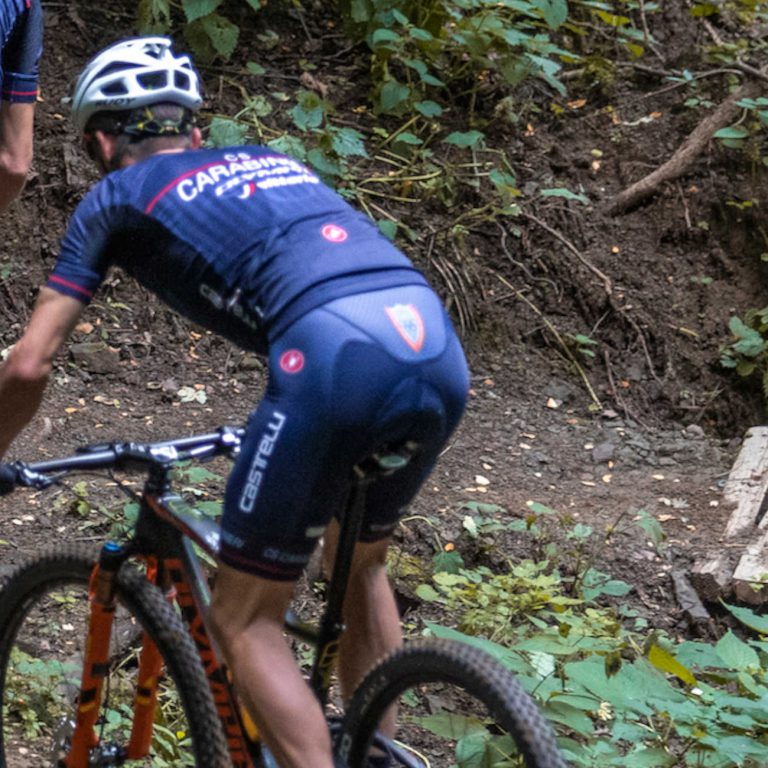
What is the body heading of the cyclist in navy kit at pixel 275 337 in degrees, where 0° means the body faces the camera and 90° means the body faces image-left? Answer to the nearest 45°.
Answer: approximately 135°

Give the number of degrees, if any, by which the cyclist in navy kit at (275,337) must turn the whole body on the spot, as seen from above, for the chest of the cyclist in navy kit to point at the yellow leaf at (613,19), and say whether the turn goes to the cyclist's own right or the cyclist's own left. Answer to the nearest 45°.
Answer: approximately 45° to the cyclist's own right

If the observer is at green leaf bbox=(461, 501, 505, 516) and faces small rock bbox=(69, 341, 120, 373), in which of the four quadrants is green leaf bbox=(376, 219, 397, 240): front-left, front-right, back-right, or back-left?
front-right

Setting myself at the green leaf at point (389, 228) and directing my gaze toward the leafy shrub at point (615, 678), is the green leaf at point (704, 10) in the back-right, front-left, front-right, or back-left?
back-left

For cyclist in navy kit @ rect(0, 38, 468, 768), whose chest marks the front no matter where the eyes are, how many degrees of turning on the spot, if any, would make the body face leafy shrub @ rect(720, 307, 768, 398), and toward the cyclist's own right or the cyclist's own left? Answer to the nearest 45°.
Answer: approximately 90° to the cyclist's own right

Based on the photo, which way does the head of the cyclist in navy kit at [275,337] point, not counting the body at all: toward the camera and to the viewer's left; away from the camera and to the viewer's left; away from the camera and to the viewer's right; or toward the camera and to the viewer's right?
away from the camera and to the viewer's left

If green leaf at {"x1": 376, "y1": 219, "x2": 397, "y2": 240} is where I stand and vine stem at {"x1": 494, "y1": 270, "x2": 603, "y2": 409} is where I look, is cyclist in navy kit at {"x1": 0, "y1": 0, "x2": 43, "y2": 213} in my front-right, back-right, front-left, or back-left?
back-right

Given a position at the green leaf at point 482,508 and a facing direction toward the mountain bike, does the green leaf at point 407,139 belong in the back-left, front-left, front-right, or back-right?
back-right

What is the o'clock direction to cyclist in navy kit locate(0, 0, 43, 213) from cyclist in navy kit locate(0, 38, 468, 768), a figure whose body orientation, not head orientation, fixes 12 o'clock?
cyclist in navy kit locate(0, 0, 43, 213) is roughly at 1 o'clock from cyclist in navy kit locate(0, 38, 468, 768).

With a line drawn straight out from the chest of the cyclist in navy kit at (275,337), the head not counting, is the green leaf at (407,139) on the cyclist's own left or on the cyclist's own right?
on the cyclist's own right

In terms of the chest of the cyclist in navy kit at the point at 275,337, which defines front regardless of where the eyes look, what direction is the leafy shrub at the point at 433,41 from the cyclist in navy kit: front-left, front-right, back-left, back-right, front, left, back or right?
front-right
